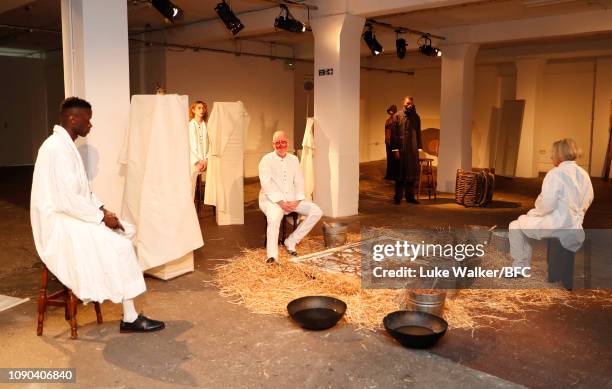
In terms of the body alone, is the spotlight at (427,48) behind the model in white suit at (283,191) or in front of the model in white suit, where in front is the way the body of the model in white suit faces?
behind

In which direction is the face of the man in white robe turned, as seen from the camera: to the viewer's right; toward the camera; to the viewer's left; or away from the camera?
to the viewer's right

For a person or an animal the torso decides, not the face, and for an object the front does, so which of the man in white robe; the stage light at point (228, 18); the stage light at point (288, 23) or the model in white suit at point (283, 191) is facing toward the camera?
the model in white suit

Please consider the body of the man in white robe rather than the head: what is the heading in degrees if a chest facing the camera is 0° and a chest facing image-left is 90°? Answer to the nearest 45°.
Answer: approximately 270°

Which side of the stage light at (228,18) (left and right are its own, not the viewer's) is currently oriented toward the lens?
right

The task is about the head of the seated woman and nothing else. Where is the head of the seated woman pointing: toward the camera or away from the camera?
away from the camera

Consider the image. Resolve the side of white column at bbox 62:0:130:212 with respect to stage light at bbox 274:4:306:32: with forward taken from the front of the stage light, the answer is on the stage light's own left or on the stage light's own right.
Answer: on the stage light's own right

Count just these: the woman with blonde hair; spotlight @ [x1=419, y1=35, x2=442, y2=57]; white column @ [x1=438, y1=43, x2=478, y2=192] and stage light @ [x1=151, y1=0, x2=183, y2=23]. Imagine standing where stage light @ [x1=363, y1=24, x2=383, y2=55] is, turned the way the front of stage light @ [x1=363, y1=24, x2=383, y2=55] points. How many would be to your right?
2
